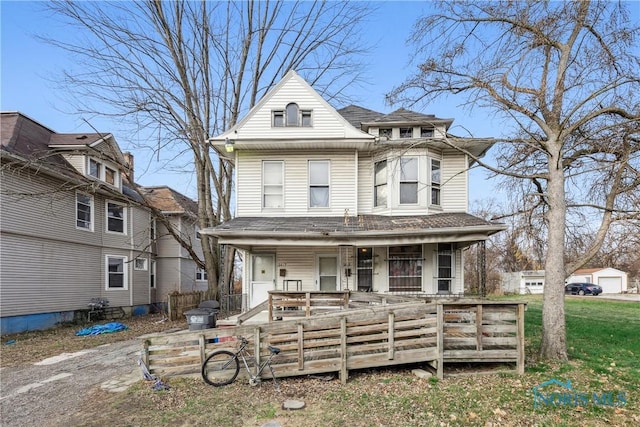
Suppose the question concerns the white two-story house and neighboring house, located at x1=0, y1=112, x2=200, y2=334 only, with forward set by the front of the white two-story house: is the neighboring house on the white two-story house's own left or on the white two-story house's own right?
on the white two-story house's own right

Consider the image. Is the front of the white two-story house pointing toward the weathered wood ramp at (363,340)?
yes

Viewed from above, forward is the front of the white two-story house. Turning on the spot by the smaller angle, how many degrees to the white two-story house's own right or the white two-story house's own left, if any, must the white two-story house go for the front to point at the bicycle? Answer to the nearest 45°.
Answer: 0° — it already faces it

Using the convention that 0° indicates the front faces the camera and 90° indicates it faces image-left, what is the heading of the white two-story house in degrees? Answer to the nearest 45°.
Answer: approximately 0°

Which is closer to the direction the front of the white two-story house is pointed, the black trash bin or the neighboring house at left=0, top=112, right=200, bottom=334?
the black trash bin
